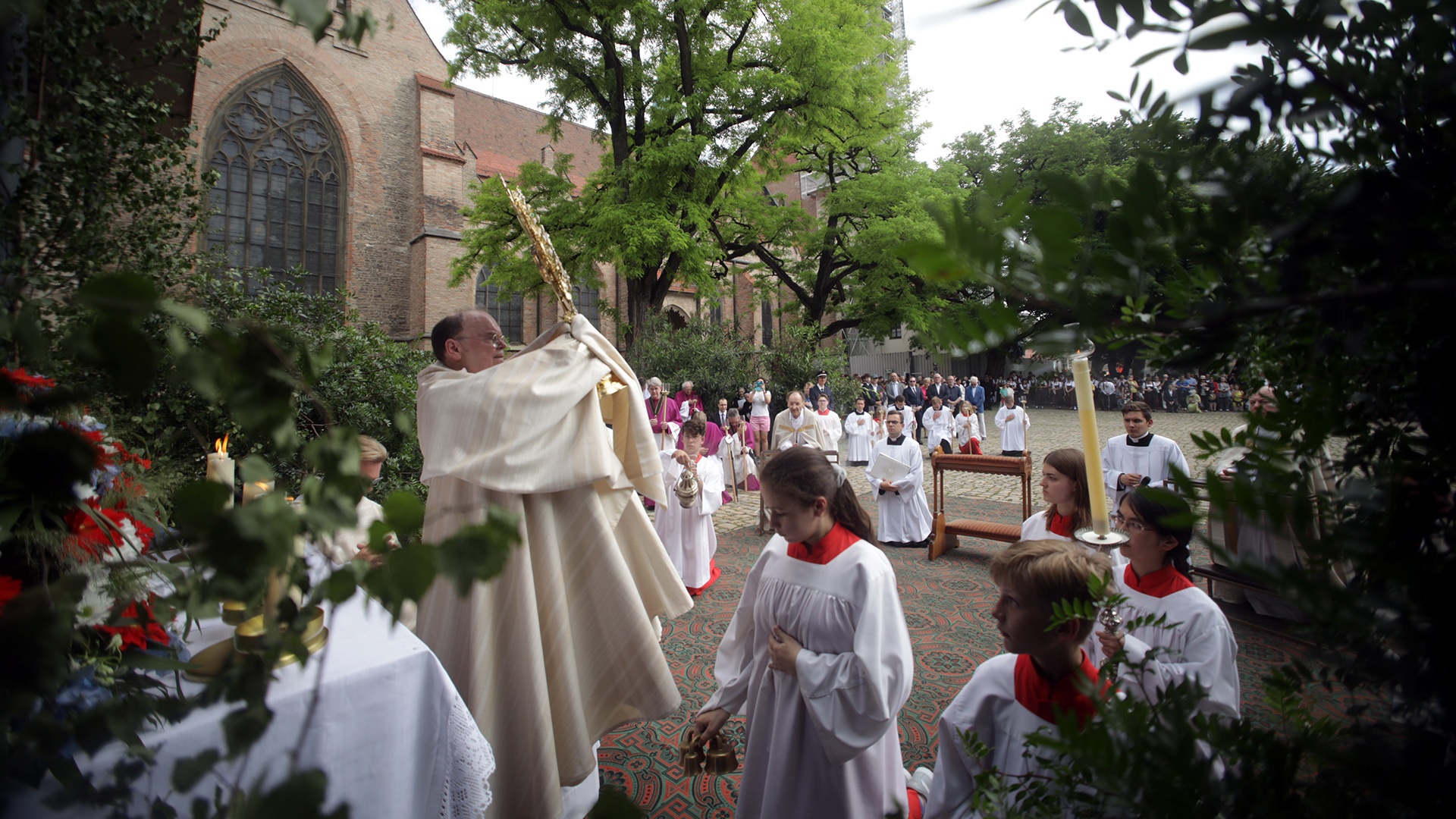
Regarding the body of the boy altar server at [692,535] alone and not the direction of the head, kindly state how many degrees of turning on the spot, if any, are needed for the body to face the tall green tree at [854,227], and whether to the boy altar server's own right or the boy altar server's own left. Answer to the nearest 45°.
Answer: approximately 180°

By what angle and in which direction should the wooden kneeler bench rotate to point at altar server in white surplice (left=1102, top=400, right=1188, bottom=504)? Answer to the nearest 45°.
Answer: approximately 90° to its left

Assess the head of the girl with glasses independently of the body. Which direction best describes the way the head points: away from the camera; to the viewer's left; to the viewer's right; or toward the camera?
to the viewer's left

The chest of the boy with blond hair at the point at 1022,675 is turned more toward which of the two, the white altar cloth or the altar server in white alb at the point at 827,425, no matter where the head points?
the white altar cloth

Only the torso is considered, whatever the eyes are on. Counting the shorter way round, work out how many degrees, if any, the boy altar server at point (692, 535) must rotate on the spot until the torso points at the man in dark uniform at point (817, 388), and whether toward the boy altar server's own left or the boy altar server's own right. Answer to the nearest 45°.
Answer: approximately 180°

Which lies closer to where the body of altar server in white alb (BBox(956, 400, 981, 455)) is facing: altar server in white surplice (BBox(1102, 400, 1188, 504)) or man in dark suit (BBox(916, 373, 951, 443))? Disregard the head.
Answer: the altar server in white surplice

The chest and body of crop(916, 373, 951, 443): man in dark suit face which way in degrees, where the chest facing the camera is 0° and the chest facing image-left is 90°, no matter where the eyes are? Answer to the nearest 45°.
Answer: approximately 0°

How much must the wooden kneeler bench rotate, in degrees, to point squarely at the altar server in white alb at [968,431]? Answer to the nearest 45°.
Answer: approximately 135° to its right

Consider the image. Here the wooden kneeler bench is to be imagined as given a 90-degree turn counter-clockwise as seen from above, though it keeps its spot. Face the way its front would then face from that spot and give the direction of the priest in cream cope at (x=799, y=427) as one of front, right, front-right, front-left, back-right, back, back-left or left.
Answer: back

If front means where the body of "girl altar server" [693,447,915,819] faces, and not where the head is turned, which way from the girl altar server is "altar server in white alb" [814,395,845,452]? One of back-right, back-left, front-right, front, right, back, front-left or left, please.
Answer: back-right

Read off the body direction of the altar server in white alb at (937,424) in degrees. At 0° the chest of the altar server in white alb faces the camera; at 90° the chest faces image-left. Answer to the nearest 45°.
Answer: approximately 0°

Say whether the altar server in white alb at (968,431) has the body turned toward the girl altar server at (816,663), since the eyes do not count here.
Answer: yes
